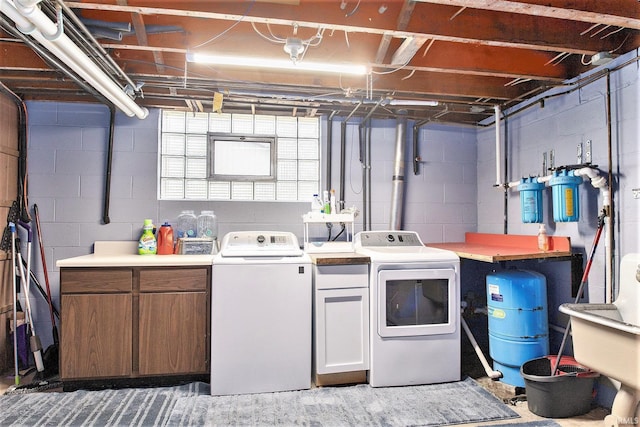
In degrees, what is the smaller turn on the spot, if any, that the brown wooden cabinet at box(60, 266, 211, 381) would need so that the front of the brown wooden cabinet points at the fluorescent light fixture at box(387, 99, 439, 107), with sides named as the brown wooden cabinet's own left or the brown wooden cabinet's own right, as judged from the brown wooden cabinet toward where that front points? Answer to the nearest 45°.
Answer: approximately 90° to the brown wooden cabinet's own left

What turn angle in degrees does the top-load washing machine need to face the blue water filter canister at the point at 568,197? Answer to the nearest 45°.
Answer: approximately 90° to its left

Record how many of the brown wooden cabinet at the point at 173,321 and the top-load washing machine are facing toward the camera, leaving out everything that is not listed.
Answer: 2

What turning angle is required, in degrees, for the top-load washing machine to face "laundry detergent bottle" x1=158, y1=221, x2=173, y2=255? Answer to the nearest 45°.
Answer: approximately 135° to its right

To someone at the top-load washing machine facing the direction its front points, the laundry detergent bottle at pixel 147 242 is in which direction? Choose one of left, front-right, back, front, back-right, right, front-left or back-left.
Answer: back-right

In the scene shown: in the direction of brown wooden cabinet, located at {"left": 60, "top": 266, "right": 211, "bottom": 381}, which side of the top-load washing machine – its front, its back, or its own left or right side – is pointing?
right
